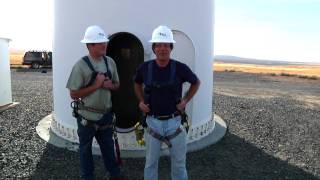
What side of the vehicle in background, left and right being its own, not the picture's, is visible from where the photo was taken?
right

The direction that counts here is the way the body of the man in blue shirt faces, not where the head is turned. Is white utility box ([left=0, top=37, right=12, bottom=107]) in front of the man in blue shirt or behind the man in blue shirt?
behind

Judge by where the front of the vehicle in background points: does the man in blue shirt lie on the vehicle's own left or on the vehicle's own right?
on the vehicle's own right
